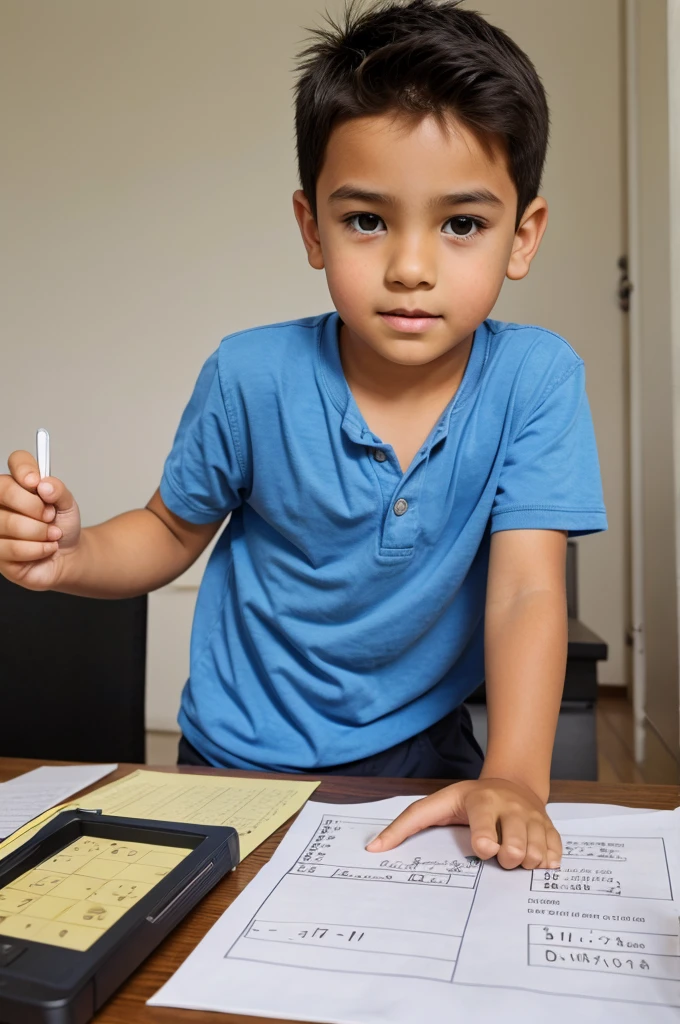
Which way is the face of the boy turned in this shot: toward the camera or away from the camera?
toward the camera

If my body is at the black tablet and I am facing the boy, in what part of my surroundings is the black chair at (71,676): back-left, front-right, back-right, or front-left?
front-left

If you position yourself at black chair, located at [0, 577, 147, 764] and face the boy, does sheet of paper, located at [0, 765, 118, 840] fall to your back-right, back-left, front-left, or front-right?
front-right

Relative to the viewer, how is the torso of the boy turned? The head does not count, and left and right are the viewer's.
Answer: facing the viewer

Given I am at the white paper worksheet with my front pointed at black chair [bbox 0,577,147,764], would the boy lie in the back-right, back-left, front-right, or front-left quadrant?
front-right
